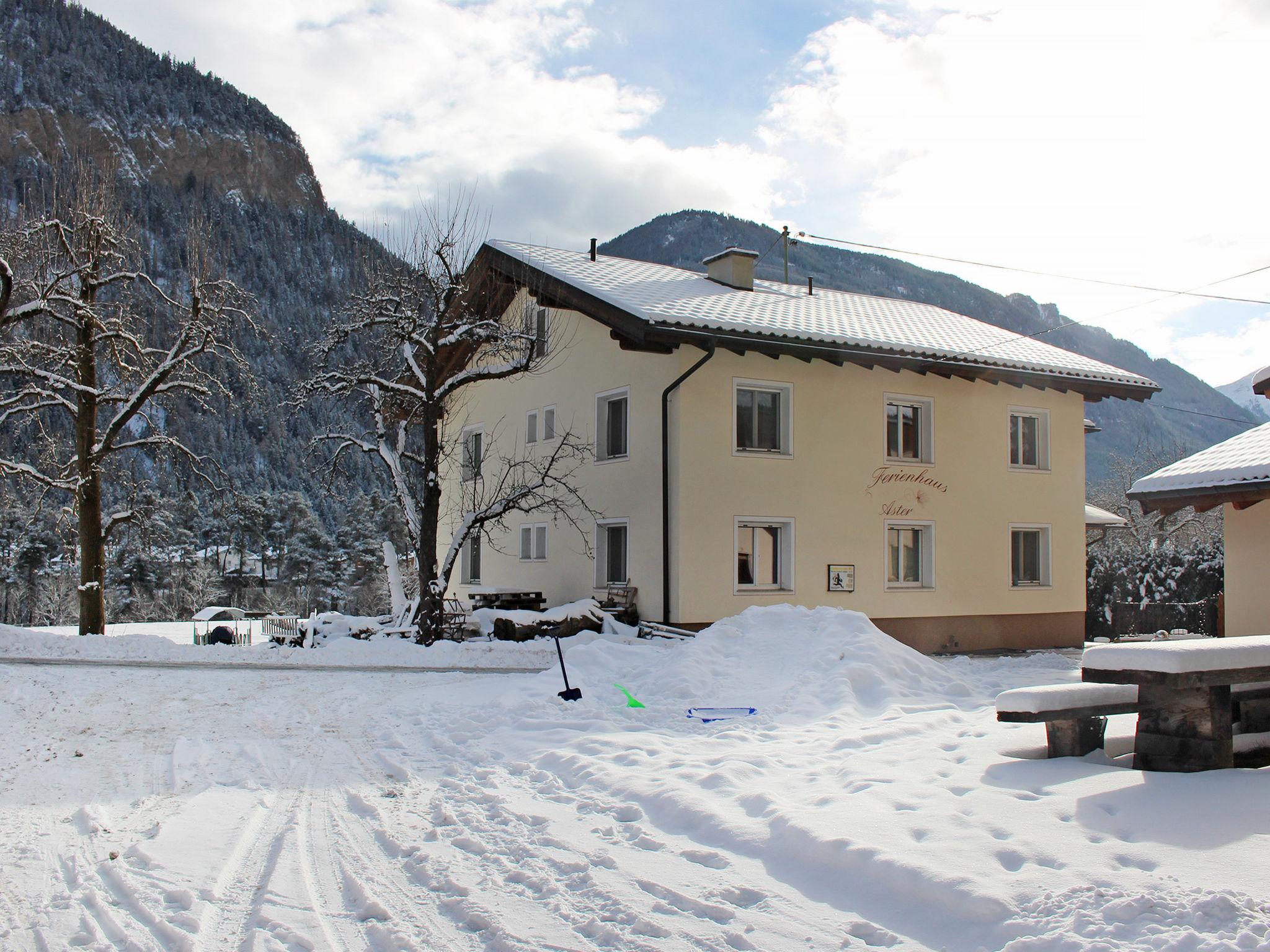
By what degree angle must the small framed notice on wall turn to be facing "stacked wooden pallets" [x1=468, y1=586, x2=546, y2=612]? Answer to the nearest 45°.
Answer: approximately 90° to its right

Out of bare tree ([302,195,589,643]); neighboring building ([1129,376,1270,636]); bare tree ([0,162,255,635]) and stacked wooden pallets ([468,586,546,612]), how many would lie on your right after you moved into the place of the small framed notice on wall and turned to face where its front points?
3

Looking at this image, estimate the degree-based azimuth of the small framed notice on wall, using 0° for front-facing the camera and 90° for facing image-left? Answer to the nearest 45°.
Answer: approximately 0°

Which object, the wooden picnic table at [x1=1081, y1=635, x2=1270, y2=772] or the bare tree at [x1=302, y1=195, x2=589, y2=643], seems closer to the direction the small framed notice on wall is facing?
the wooden picnic table

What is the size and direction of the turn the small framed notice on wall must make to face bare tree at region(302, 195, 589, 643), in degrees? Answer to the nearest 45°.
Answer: approximately 90° to its right

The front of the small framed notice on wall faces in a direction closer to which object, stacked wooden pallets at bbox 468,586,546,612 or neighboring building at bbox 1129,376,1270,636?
the neighboring building

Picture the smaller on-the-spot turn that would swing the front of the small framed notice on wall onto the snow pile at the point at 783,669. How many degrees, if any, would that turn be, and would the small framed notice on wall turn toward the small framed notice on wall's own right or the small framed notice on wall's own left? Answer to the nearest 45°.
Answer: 0° — it already faces it

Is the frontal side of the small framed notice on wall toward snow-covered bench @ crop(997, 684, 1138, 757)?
yes

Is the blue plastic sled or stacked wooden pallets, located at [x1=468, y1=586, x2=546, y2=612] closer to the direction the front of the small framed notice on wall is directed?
the blue plastic sled

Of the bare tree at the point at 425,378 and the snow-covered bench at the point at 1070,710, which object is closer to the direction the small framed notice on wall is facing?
the snow-covered bench
